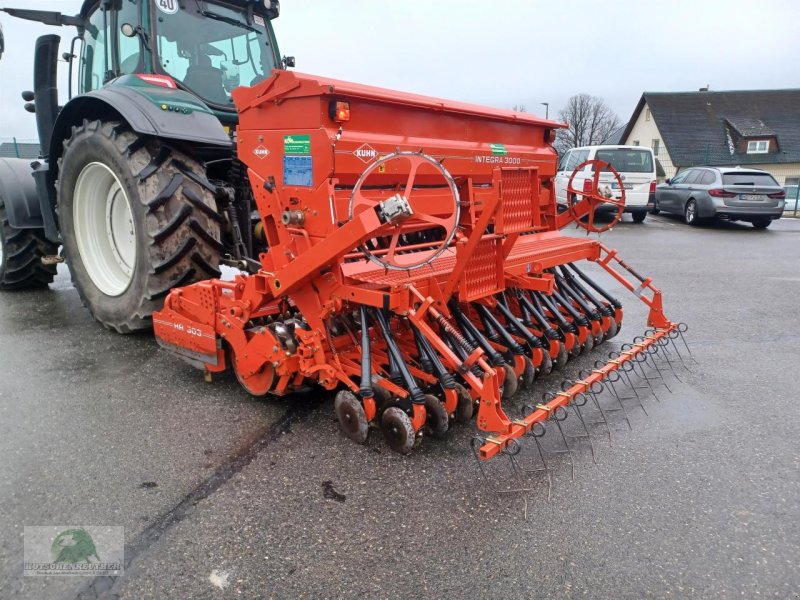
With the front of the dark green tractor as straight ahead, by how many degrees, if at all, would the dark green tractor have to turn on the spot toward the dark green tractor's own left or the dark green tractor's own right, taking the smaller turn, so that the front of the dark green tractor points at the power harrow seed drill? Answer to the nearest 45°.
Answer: approximately 180°

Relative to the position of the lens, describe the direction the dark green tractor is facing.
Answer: facing away from the viewer and to the left of the viewer

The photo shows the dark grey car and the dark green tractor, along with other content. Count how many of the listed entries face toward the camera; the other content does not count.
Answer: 0

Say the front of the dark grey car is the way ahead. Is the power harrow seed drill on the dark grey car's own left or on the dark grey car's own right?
on the dark grey car's own left

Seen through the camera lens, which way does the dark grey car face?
facing away from the viewer and to the left of the viewer

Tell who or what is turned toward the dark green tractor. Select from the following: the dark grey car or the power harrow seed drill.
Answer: the power harrow seed drill

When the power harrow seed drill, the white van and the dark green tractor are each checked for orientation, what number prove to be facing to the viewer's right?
0

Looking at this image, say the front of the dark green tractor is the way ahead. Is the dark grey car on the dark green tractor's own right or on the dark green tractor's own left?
on the dark green tractor's own right

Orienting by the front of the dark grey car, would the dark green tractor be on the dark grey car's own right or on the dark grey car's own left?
on the dark grey car's own left

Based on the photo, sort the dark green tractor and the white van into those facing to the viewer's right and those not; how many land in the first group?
0

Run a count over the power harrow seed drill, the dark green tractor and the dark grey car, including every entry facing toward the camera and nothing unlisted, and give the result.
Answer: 0

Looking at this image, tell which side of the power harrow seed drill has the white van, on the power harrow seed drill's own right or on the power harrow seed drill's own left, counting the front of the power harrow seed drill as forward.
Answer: on the power harrow seed drill's own right

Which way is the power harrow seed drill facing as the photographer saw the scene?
facing away from the viewer and to the left of the viewer
